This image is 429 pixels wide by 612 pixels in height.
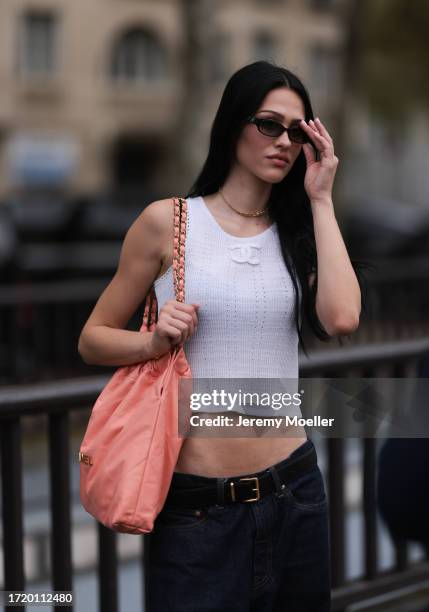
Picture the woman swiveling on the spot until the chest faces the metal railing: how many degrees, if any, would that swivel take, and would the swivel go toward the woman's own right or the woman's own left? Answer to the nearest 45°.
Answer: approximately 180°

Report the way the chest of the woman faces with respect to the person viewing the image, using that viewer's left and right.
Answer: facing the viewer and to the right of the viewer
